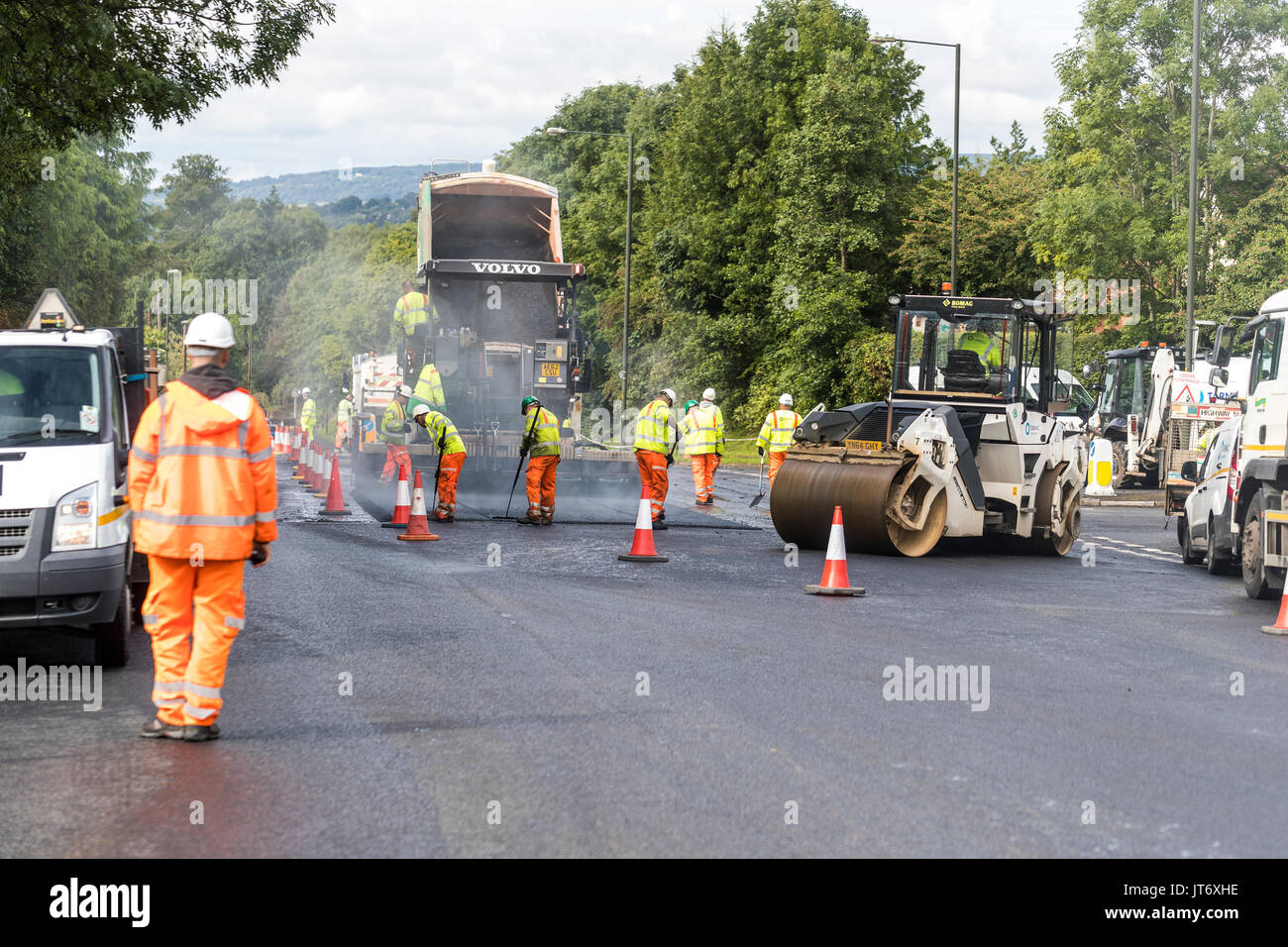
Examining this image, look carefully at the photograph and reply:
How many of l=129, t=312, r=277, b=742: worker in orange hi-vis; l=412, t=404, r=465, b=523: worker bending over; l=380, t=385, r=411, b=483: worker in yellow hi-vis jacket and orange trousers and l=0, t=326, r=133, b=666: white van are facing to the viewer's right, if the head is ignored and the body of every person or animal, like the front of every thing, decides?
1

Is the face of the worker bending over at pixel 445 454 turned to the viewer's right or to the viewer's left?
to the viewer's left

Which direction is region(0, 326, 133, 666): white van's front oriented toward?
toward the camera

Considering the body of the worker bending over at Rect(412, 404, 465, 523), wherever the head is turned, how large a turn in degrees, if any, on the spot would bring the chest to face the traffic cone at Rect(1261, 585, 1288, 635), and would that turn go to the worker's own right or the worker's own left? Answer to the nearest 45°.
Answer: approximately 135° to the worker's own left

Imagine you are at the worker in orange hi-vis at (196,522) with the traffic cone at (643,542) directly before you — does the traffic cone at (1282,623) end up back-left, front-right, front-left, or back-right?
front-right

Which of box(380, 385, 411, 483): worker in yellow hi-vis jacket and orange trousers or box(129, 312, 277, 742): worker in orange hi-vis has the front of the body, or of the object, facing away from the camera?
box(129, 312, 277, 742): worker in orange hi-vis

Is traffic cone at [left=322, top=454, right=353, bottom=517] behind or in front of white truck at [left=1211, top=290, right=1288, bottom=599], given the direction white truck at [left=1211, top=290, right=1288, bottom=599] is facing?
in front

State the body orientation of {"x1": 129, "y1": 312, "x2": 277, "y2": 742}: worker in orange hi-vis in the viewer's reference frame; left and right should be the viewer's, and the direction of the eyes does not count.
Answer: facing away from the viewer

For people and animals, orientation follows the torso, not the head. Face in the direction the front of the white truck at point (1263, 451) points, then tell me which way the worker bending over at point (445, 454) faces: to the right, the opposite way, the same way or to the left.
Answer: to the left

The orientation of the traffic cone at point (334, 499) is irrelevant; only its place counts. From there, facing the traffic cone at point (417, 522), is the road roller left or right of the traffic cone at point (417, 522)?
left
